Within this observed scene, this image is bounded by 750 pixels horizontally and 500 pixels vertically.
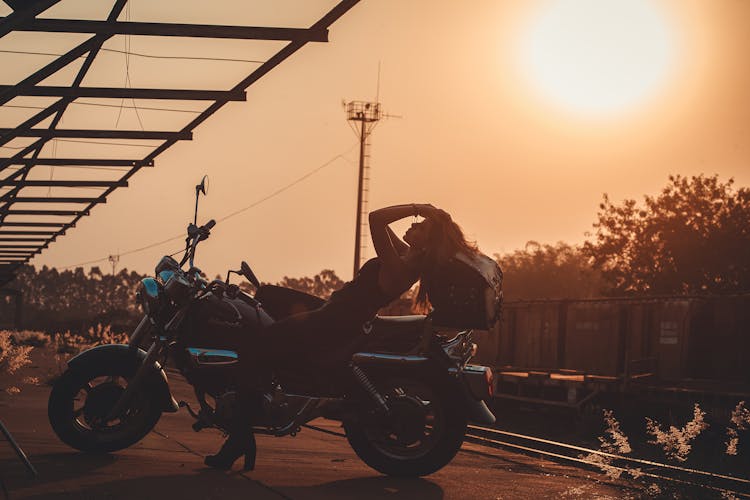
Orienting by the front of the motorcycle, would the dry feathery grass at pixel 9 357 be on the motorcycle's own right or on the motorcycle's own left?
on the motorcycle's own right

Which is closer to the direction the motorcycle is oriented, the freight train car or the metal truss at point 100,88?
the metal truss

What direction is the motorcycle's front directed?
to the viewer's left

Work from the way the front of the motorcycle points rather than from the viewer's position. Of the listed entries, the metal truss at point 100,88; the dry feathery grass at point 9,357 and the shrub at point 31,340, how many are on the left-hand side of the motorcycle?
0

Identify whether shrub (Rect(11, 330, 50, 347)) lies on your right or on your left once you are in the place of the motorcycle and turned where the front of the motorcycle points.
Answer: on your right

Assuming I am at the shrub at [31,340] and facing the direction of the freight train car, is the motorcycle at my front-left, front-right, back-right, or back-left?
front-right

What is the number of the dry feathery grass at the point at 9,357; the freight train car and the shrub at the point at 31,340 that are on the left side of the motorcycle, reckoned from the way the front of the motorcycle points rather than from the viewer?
0

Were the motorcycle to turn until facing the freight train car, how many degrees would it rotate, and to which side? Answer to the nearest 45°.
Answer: approximately 135° to its right
